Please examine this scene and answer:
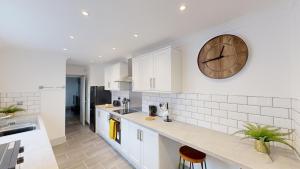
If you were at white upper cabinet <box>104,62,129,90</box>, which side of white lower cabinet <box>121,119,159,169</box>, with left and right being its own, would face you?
right

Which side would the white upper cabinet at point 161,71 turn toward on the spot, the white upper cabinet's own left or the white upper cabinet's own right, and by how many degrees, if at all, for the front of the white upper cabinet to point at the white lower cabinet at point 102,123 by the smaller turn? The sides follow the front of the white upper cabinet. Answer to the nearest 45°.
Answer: approximately 90° to the white upper cabinet's own right

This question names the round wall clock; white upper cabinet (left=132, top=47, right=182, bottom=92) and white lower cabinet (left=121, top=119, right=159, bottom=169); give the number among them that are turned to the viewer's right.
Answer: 0

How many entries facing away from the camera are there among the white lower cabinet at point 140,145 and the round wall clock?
0

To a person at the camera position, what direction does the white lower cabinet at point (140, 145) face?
facing the viewer and to the left of the viewer

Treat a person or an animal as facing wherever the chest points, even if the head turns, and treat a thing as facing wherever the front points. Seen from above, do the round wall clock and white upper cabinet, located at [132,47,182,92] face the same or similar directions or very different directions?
same or similar directions

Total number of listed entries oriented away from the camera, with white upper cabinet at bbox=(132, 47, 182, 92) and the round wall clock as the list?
0

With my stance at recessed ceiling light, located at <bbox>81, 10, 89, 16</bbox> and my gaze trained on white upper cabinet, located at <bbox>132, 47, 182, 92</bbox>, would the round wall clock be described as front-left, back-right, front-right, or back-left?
front-right

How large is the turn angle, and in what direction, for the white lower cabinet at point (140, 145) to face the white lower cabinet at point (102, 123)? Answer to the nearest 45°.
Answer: approximately 90° to its right

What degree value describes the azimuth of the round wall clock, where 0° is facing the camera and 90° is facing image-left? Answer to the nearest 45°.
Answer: approximately 45°

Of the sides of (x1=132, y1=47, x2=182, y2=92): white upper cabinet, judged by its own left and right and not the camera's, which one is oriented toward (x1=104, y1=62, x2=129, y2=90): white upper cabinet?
right

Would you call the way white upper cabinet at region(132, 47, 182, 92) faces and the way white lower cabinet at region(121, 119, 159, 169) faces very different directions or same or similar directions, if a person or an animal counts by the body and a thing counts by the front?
same or similar directions

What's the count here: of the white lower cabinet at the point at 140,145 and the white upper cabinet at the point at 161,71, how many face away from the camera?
0
